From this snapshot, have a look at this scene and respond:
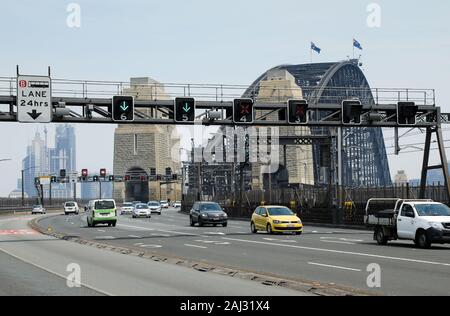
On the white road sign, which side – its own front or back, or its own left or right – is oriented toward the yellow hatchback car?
left

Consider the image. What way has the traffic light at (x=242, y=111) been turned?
toward the camera

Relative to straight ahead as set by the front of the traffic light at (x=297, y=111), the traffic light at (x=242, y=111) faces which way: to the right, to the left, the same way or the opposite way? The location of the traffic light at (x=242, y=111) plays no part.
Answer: the same way

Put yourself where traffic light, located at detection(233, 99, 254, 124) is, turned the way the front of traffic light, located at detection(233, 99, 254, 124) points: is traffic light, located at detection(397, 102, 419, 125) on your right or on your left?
on your left

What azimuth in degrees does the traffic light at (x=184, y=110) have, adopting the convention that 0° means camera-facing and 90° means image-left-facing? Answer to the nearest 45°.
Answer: approximately 0°

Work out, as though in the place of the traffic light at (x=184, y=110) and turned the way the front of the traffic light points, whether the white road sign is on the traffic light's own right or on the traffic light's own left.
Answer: on the traffic light's own right

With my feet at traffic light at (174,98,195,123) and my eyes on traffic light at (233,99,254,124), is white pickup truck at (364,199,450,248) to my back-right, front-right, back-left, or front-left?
front-right

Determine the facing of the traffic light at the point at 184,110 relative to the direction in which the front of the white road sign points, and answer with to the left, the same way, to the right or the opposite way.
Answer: the same way

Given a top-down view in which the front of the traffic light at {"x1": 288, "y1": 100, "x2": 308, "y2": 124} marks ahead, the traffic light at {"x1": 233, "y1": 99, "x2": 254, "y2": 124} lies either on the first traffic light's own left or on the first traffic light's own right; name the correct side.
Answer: on the first traffic light's own right

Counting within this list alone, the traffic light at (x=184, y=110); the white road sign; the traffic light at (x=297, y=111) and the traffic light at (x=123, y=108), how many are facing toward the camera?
4

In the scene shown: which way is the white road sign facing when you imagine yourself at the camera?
facing the viewer

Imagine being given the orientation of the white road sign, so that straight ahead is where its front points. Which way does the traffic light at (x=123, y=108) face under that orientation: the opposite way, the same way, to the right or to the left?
the same way

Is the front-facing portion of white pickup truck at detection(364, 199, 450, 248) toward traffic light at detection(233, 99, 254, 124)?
no

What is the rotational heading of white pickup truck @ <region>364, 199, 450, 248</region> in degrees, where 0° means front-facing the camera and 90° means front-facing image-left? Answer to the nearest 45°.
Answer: approximately 315°

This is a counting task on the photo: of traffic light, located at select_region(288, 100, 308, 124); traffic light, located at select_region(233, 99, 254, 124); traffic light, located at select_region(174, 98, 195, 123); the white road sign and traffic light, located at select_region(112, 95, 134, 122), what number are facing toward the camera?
5

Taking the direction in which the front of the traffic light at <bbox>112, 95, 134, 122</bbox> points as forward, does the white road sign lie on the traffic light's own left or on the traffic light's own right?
on the traffic light's own right

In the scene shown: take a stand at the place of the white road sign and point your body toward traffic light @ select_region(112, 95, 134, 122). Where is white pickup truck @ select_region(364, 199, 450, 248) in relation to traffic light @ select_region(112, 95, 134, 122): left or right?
right

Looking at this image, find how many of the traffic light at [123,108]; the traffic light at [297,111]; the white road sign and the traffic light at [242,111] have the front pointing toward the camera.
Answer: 4

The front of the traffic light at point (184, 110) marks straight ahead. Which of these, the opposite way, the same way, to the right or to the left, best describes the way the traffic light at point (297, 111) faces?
the same way
